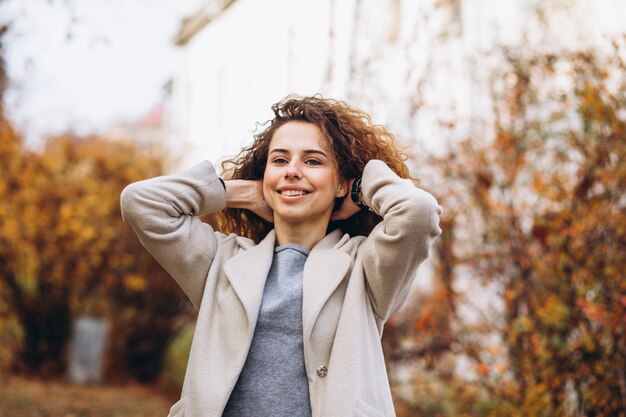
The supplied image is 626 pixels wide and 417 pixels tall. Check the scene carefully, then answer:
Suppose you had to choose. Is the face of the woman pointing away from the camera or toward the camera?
toward the camera

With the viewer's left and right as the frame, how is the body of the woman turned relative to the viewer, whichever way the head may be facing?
facing the viewer
